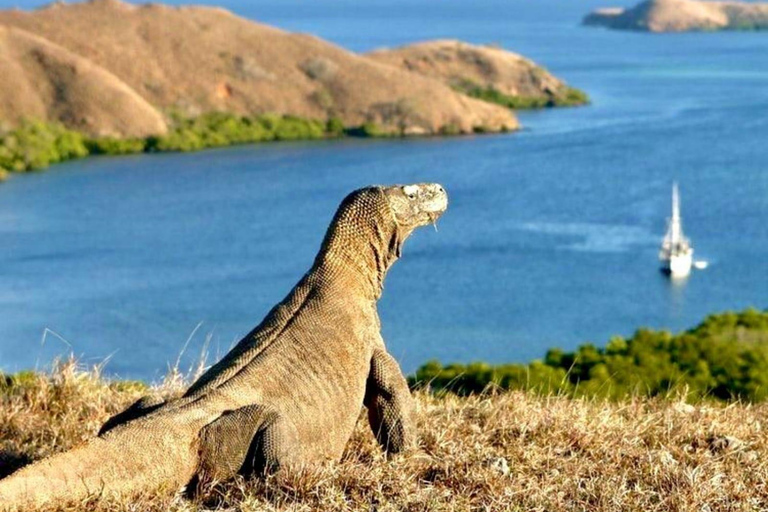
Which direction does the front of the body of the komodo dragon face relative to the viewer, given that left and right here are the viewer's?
facing away from the viewer and to the right of the viewer
